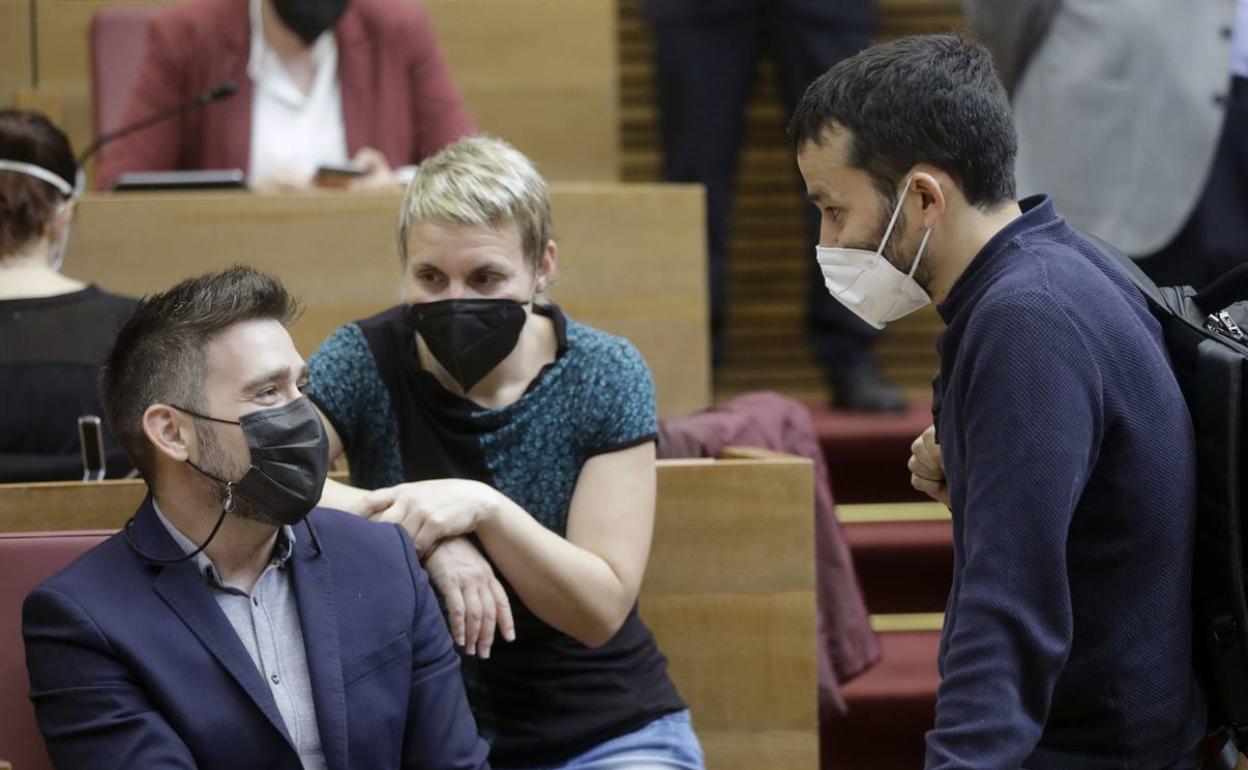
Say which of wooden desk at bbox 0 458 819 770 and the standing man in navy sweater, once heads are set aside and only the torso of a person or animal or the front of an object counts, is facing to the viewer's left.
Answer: the standing man in navy sweater

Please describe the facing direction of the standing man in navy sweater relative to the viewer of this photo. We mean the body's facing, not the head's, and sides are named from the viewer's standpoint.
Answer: facing to the left of the viewer

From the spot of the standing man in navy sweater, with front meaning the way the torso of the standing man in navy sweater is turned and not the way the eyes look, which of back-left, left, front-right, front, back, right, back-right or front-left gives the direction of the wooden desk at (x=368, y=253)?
front-right

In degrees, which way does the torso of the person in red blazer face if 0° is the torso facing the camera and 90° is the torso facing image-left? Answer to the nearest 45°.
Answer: approximately 0°
